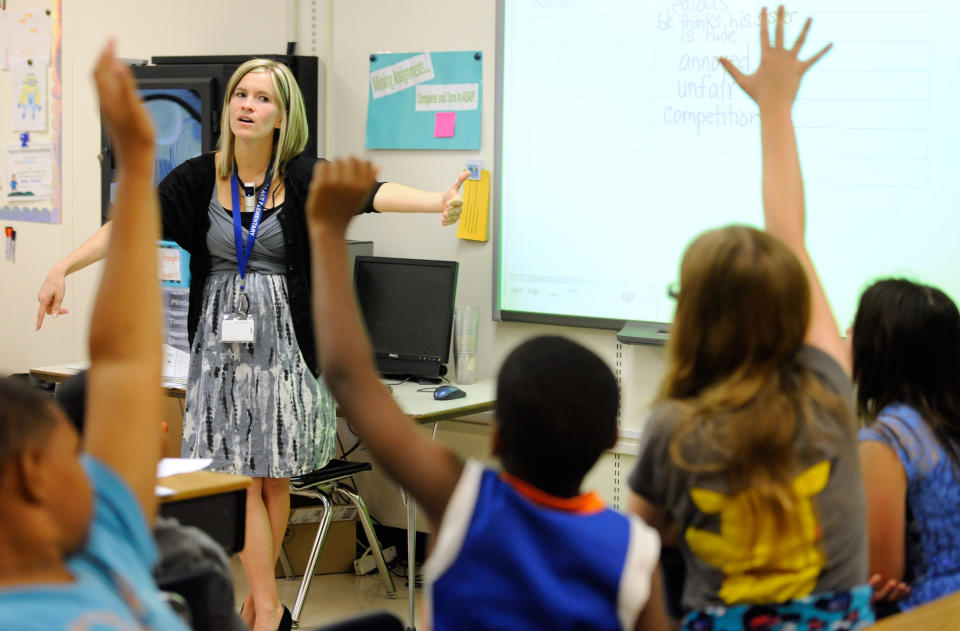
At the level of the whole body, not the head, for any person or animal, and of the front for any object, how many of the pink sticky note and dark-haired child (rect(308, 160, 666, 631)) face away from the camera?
1

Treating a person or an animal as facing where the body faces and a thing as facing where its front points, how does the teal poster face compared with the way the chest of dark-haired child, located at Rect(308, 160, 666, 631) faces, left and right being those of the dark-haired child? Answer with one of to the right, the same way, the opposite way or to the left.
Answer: the opposite way

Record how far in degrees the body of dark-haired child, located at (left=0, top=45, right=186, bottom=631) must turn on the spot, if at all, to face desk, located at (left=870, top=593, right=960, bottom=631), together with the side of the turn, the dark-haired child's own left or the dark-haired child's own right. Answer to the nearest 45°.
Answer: approximately 45° to the dark-haired child's own right

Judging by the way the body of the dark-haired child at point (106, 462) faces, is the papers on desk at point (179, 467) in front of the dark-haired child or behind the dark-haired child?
in front

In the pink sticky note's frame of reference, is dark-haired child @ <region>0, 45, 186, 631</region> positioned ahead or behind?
ahead

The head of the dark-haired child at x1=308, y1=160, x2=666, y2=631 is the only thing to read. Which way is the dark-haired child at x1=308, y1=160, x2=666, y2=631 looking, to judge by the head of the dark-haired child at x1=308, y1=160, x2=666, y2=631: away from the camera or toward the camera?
away from the camera

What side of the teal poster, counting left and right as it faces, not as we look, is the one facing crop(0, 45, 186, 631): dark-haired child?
front

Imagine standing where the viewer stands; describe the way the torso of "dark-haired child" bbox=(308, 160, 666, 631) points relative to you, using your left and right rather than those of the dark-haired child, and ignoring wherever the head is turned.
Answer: facing away from the viewer

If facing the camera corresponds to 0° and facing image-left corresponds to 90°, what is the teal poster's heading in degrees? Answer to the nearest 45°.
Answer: approximately 0°

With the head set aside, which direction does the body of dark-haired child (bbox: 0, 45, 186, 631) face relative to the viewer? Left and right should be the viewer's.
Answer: facing away from the viewer and to the right of the viewer

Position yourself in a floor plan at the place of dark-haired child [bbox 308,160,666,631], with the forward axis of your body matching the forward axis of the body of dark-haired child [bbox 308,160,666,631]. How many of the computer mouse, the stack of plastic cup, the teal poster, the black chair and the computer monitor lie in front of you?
5

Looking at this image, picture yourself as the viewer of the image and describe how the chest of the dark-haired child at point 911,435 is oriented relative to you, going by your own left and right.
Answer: facing away from the viewer and to the left of the viewer
